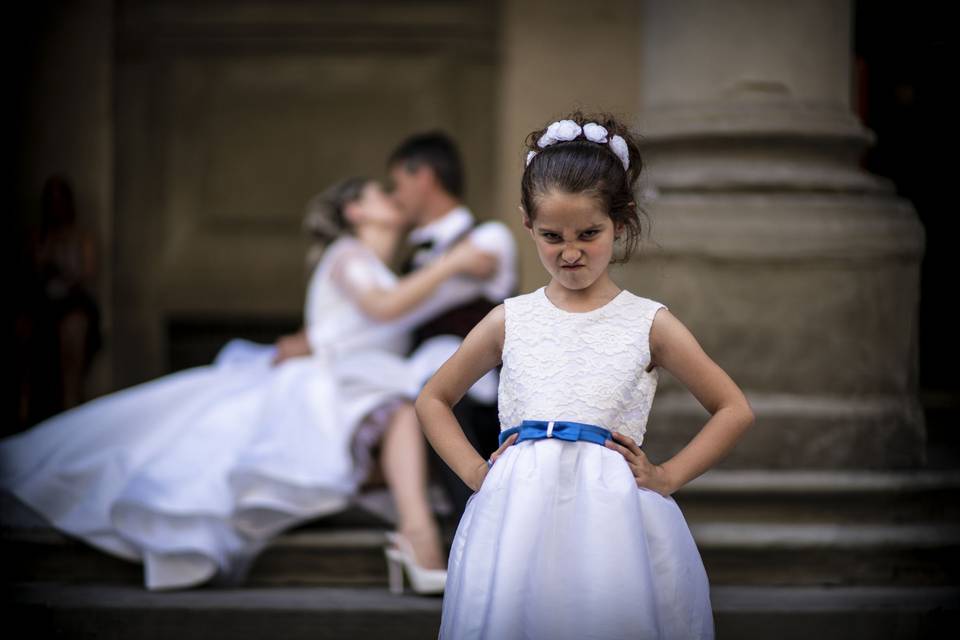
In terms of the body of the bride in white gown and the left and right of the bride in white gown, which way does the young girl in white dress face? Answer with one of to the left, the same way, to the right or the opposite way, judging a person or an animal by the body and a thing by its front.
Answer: to the right

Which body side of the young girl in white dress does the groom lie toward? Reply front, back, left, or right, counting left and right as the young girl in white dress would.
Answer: back

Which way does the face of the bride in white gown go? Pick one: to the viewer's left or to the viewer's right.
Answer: to the viewer's right

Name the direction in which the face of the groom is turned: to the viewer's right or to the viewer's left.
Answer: to the viewer's left

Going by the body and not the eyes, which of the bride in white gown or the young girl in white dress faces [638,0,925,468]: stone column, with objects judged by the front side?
the bride in white gown

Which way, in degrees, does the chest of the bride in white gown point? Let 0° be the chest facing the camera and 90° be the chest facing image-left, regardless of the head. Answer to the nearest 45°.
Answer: approximately 270°

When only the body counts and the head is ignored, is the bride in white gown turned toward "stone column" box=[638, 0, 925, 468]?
yes

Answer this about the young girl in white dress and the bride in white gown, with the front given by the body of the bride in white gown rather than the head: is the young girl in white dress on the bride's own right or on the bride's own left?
on the bride's own right
